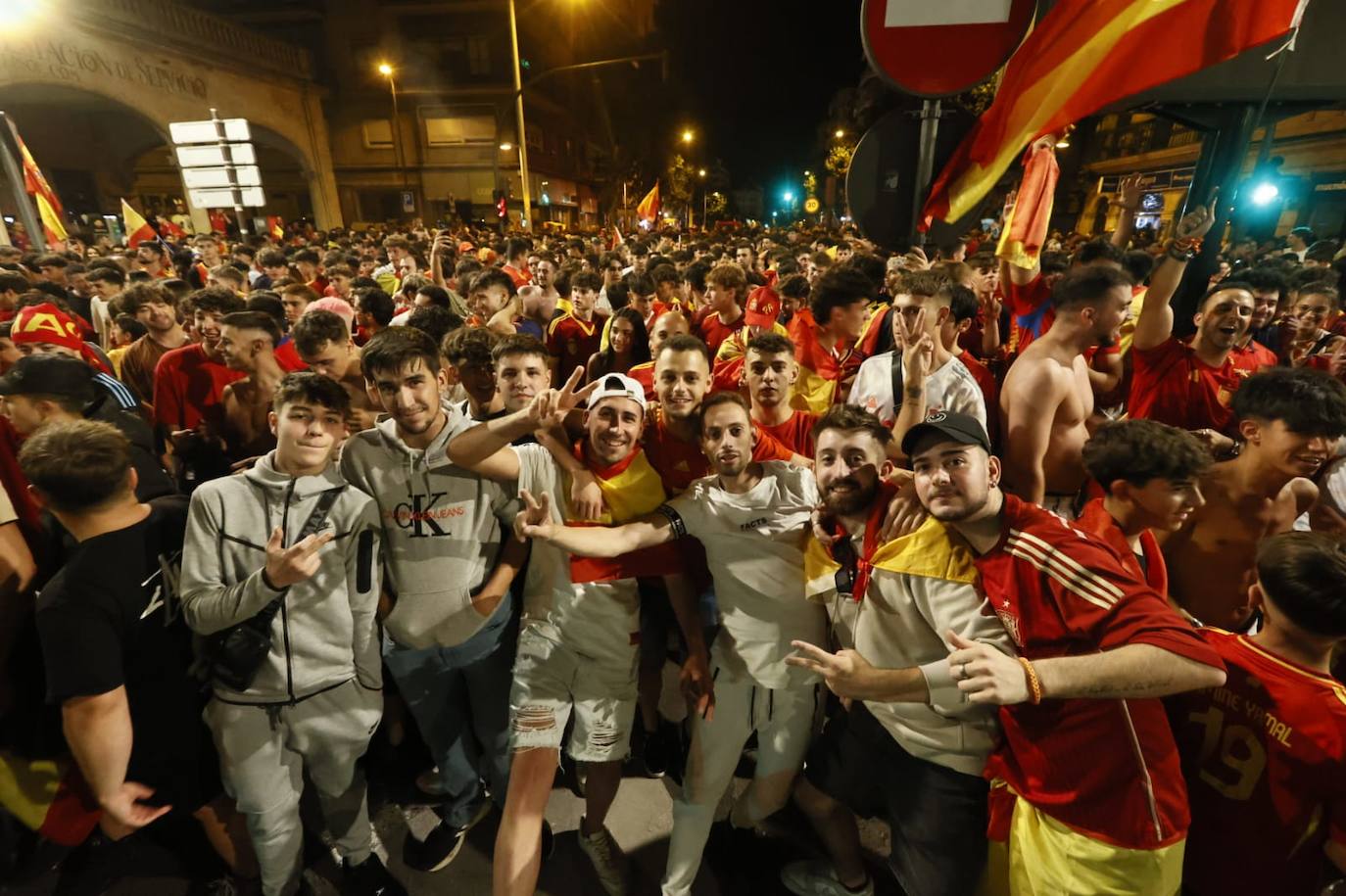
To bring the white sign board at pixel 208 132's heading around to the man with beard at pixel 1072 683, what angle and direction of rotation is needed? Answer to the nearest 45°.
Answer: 0° — it already faces them

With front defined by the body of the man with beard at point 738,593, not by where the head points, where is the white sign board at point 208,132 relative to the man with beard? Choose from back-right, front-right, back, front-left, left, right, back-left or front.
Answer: back-right

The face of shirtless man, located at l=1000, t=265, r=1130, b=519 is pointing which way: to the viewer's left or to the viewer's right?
to the viewer's right

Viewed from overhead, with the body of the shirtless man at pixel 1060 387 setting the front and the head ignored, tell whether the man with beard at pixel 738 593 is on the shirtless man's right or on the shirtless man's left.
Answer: on the shirtless man's right

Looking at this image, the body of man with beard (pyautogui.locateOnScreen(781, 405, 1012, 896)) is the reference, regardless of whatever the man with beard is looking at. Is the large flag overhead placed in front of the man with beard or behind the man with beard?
behind

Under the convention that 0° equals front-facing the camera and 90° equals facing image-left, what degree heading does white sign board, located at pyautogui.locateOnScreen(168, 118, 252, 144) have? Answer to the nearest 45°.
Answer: approximately 0°
